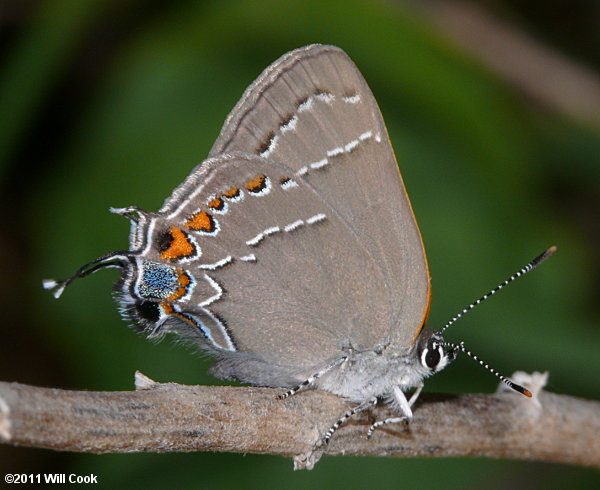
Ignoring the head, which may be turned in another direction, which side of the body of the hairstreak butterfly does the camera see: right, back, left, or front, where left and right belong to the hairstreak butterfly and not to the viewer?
right
